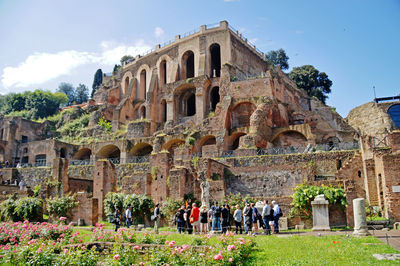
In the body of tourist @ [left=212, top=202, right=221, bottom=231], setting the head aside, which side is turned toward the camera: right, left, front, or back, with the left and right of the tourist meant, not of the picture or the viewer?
back

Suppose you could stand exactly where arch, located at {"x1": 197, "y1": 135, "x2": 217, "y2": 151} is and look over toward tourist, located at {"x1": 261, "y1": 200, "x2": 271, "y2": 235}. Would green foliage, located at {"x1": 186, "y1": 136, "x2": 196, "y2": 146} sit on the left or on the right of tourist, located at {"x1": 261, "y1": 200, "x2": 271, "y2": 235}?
right

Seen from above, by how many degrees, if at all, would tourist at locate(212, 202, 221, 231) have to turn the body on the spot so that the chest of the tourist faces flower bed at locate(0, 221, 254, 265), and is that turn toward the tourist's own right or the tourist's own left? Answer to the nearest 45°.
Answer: approximately 180°

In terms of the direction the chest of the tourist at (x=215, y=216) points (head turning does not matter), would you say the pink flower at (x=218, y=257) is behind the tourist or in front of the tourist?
behind

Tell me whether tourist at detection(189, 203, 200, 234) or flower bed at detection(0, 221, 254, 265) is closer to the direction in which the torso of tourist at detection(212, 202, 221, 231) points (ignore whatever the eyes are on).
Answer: the tourist

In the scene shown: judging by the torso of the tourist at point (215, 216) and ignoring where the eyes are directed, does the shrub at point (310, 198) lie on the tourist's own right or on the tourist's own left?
on the tourist's own right

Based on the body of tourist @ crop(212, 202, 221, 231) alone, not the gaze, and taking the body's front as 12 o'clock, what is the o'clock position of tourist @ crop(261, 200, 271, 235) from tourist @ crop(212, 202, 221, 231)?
tourist @ crop(261, 200, 271, 235) is roughly at 4 o'clock from tourist @ crop(212, 202, 221, 231).

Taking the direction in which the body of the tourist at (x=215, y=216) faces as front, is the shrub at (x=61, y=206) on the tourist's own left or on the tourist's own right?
on the tourist's own left

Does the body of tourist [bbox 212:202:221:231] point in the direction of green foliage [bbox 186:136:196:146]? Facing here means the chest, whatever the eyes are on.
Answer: yes

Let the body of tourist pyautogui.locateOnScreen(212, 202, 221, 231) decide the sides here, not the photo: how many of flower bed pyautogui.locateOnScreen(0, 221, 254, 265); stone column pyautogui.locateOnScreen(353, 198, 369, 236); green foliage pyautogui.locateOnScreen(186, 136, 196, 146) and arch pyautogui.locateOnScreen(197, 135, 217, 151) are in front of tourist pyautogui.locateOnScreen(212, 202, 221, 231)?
2

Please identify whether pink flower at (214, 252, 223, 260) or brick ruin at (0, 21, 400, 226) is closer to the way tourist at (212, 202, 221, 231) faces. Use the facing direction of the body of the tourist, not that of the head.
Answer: the brick ruin

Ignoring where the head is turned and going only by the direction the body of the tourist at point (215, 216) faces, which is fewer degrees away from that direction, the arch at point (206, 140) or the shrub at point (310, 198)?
the arch

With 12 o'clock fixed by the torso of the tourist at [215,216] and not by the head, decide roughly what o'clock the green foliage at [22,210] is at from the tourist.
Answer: The green foliage is roughly at 10 o'clock from the tourist.
